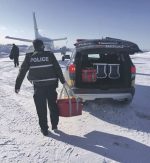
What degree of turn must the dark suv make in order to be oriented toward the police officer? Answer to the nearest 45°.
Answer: approximately 135° to its left

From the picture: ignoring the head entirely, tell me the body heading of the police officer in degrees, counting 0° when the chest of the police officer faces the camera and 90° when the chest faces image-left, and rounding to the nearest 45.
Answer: approximately 180°

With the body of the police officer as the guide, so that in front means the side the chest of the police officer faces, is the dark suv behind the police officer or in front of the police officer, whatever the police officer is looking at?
in front

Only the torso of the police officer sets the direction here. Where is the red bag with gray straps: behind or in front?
in front

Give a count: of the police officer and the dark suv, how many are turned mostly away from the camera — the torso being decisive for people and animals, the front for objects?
2

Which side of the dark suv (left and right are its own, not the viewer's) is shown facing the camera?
back
